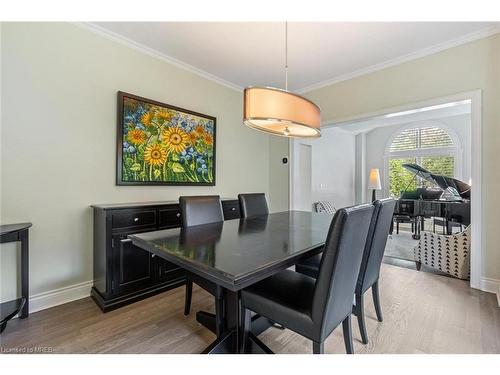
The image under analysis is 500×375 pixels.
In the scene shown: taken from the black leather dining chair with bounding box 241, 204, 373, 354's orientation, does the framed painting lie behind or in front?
in front

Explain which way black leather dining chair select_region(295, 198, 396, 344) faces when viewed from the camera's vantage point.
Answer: facing away from the viewer and to the left of the viewer

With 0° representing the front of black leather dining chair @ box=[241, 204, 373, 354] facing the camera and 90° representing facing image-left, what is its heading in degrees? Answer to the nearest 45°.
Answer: approximately 135°

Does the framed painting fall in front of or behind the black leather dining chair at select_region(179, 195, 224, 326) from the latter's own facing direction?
behind

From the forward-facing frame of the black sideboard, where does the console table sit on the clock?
The console table is roughly at 4 o'clock from the black sideboard.

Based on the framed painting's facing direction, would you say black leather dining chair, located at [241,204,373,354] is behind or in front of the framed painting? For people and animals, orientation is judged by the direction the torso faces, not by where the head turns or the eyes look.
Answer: in front

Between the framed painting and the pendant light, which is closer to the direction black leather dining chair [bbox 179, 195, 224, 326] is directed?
the pendant light

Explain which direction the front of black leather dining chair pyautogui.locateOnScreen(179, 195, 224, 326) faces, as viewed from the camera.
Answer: facing the viewer and to the right of the viewer

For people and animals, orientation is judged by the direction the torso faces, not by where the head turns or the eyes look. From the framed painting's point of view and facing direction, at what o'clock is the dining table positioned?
The dining table is roughly at 1 o'clock from the framed painting.

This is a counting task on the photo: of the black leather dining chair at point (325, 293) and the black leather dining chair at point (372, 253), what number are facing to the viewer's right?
0

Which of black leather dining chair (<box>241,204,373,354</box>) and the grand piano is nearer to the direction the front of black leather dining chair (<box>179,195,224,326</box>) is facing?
the black leather dining chair

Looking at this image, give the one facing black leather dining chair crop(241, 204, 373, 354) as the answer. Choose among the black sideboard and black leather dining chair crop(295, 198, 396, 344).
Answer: the black sideboard
